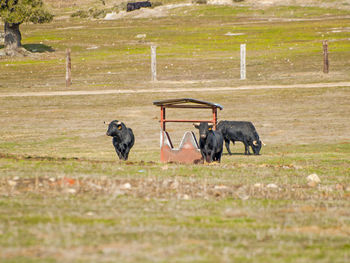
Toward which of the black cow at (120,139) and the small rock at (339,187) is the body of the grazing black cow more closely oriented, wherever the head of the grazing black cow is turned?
the small rock

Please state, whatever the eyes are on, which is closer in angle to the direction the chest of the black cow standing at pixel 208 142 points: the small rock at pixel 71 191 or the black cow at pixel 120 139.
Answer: the small rock

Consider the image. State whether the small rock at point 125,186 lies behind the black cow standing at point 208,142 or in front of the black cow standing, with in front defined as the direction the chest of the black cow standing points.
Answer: in front

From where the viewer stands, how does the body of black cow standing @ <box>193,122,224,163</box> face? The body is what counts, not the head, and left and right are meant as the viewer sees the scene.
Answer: facing the viewer and to the left of the viewer

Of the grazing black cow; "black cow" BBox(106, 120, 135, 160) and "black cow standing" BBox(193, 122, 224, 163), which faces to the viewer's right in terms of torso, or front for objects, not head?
the grazing black cow

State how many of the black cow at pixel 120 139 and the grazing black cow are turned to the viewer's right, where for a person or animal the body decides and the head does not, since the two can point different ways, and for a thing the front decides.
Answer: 1

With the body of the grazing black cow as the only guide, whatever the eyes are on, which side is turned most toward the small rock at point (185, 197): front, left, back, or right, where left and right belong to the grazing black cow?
right

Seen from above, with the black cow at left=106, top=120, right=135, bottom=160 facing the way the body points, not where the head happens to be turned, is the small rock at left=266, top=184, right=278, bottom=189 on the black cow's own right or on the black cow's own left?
on the black cow's own left

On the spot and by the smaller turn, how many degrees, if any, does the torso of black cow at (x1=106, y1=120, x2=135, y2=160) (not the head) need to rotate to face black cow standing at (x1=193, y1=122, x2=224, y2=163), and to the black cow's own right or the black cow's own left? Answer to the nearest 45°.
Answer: approximately 90° to the black cow's own left

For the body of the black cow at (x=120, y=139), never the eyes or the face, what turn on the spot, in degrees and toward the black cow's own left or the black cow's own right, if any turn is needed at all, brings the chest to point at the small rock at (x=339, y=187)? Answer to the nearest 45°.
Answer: approximately 90° to the black cow's own left

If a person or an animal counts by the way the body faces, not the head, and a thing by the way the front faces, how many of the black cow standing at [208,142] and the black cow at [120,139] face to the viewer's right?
0

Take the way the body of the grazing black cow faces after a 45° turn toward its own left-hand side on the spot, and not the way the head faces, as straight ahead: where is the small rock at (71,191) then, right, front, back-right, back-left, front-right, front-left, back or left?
back-right

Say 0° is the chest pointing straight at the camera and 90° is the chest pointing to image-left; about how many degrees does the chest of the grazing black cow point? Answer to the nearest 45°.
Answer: approximately 270°

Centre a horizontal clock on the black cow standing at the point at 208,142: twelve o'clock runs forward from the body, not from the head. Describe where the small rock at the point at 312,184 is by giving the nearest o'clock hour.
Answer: The small rock is roughly at 10 o'clock from the black cow standing.

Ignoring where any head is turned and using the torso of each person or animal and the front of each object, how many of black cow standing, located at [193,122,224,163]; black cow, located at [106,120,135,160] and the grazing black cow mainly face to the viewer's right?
1
